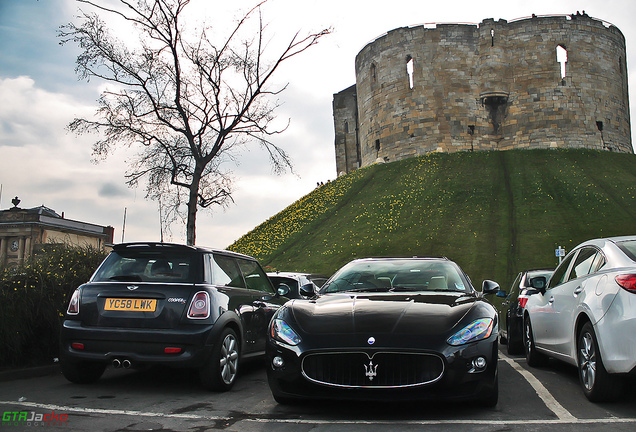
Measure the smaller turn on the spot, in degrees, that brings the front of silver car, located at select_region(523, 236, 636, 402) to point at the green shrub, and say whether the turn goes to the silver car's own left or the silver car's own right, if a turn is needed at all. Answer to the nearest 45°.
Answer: approximately 45° to the silver car's own left

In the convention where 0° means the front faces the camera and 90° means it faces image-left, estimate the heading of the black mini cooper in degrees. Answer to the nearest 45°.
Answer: approximately 225°

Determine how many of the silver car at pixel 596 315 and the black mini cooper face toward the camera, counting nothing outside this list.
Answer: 0

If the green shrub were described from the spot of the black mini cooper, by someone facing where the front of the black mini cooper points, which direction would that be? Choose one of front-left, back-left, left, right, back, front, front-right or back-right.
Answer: left

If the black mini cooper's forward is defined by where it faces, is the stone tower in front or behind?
in front

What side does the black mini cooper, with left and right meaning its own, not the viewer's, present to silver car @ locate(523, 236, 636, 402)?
right

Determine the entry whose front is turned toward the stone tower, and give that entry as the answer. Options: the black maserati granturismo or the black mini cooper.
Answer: the black mini cooper

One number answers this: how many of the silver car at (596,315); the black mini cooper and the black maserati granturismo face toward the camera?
1

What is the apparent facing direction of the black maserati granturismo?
toward the camera

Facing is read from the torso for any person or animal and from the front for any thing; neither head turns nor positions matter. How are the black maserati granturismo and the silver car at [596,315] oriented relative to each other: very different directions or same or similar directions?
very different directions

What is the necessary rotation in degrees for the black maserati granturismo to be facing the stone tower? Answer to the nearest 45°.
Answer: approximately 180°

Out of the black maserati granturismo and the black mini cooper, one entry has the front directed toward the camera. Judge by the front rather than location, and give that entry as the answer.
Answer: the black maserati granturismo

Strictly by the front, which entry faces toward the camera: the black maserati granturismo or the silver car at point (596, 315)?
the black maserati granturismo

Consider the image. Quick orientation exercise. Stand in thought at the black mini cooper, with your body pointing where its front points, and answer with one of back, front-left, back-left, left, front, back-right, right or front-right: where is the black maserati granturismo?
right

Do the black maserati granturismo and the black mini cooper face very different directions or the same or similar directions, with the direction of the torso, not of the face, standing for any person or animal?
very different directions

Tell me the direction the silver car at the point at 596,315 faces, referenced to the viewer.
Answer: facing away from the viewer and to the left of the viewer

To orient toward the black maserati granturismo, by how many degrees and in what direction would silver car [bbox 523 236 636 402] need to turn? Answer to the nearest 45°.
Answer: approximately 90° to its left

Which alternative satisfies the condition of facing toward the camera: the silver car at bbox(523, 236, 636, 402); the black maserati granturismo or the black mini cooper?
the black maserati granturismo
